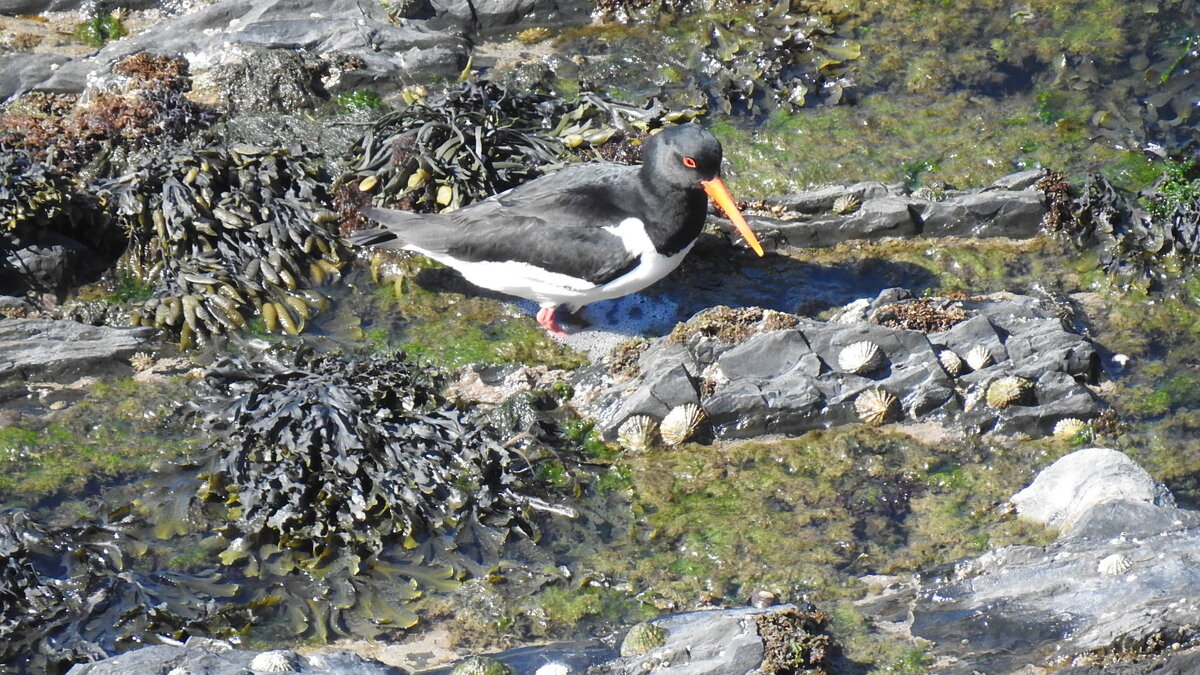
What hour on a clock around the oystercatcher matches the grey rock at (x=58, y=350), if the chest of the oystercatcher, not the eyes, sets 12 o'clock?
The grey rock is roughly at 6 o'clock from the oystercatcher.

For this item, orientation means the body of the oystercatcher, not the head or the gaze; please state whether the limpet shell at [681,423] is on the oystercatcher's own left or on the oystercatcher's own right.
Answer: on the oystercatcher's own right

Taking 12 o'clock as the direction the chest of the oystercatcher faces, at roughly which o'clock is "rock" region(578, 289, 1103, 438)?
The rock is roughly at 1 o'clock from the oystercatcher.

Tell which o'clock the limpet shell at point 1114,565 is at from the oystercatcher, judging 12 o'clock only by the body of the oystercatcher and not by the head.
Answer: The limpet shell is roughly at 2 o'clock from the oystercatcher.

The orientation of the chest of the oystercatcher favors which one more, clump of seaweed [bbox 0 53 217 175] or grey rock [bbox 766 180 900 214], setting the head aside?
the grey rock

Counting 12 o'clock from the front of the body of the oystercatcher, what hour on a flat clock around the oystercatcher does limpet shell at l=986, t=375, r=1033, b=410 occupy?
The limpet shell is roughly at 1 o'clock from the oystercatcher.

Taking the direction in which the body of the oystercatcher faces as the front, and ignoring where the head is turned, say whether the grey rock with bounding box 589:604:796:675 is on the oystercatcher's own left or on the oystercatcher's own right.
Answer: on the oystercatcher's own right

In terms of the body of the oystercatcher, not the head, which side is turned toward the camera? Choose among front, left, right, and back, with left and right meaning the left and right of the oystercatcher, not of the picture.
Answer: right

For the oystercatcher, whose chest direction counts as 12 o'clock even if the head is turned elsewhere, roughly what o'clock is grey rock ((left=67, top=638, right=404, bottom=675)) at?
The grey rock is roughly at 4 o'clock from the oystercatcher.

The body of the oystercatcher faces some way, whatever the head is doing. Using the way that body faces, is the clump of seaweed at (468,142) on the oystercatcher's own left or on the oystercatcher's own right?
on the oystercatcher's own left

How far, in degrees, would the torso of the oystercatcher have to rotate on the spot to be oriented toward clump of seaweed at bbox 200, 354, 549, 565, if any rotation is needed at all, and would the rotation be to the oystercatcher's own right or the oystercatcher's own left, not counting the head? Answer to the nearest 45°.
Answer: approximately 135° to the oystercatcher's own right

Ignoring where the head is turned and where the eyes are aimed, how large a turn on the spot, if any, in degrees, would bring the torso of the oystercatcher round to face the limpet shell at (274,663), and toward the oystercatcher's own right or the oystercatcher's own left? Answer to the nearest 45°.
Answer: approximately 135° to the oystercatcher's own right
